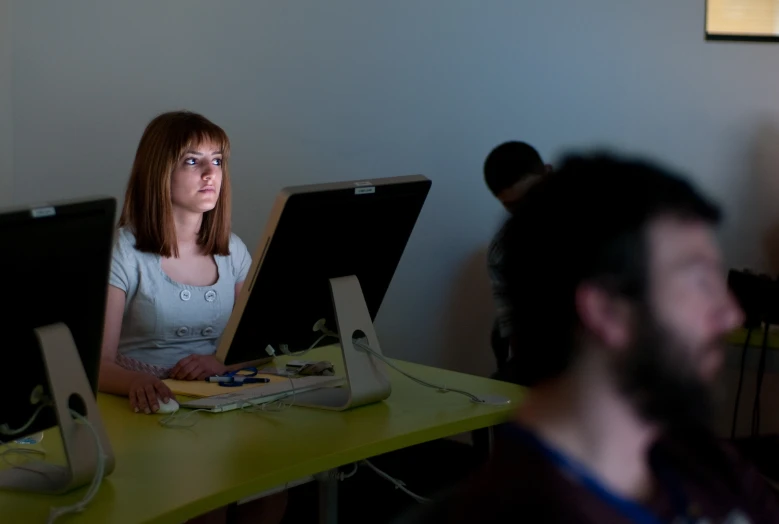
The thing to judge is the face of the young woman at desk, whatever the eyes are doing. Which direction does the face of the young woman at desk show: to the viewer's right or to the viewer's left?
to the viewer's right

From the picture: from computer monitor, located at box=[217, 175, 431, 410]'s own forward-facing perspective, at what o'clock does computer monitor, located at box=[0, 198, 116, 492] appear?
computer monitor, located at box=[0, 198, 116, 492] is roughly at 9 o'clock from computer monitor, located at box=[217, 175, 431, 410].

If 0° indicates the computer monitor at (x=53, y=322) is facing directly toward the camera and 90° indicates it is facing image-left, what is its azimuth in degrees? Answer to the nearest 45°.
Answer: approximately 135°

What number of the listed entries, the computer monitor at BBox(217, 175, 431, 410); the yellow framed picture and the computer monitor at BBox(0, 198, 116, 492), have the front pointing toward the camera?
1

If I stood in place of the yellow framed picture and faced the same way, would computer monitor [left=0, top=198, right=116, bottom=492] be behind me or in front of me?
in front

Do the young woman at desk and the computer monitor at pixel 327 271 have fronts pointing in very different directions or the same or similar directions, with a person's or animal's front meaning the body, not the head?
very different directions

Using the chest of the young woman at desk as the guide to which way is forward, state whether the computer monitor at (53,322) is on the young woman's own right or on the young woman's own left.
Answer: on the young woman's own right

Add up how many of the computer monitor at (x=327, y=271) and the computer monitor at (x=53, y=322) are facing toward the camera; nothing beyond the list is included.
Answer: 0

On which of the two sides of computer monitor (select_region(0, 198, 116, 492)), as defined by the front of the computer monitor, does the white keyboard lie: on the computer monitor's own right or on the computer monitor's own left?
on the computer monitor's own right

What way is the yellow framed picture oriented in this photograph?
toward the camera

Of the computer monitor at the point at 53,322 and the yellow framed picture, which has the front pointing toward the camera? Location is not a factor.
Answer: the yellow framed picture

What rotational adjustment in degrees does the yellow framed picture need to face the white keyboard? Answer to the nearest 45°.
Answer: approximately 45° to its right

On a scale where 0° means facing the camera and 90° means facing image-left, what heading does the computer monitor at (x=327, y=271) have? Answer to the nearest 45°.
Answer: approximately 135°

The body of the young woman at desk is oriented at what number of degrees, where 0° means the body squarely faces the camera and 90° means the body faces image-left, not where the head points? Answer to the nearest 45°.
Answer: approximately 315°

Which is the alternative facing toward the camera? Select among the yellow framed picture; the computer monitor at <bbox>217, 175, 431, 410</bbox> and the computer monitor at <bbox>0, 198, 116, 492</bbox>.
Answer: the yellow framed picture
